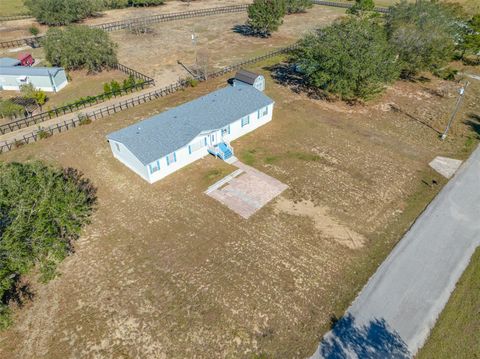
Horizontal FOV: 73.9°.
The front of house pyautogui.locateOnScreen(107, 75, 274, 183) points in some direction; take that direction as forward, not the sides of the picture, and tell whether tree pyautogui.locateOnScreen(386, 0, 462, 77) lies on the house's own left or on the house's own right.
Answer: on the house's own left

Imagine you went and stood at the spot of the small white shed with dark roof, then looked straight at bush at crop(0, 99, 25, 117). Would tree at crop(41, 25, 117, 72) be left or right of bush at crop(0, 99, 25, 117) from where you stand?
right

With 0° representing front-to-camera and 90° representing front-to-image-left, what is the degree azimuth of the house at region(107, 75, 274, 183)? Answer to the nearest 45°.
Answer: approximately 315°

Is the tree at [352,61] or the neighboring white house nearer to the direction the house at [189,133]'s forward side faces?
the tree

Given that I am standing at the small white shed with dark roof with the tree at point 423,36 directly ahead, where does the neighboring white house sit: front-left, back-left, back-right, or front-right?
back-left

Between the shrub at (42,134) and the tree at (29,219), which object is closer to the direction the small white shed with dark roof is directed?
the tree

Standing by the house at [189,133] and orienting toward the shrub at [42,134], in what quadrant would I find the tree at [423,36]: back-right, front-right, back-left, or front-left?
back-right

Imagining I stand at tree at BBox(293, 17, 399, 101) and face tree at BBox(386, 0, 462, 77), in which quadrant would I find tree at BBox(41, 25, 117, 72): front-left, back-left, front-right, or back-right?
back-left
